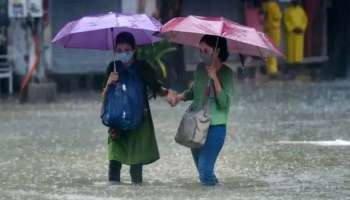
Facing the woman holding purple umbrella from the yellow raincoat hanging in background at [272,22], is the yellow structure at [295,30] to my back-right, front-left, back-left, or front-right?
back-left

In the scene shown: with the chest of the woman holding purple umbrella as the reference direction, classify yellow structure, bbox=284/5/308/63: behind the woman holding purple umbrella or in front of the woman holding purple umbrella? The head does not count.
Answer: behind

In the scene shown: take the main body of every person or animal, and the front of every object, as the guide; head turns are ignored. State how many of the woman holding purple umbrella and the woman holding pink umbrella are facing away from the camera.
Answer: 0

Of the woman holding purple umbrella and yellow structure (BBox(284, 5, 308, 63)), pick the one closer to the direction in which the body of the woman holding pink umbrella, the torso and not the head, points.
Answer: the woman holding purple umbrella

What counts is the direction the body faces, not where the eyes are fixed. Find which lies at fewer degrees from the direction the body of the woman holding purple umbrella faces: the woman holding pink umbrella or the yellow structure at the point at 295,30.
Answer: the woman holding pink umbrella

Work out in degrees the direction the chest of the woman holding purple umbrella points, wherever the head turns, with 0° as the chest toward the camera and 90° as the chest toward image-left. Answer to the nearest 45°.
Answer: approximately 0°

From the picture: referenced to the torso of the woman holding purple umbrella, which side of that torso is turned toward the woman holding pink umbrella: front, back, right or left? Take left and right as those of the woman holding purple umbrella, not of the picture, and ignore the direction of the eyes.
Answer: left

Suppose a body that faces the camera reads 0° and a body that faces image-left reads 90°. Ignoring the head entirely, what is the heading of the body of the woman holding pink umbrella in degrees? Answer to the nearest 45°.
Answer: approximately 45°

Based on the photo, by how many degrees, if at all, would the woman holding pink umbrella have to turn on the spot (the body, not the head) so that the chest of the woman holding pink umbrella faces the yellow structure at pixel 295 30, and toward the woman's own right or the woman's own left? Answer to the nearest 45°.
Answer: approximately 135° to the woman's own right
